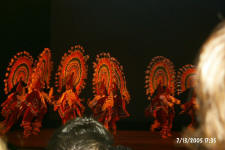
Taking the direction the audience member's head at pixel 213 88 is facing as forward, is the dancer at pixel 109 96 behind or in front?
in front

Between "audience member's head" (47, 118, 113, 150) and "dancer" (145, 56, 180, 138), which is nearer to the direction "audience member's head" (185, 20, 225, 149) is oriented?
the dancer

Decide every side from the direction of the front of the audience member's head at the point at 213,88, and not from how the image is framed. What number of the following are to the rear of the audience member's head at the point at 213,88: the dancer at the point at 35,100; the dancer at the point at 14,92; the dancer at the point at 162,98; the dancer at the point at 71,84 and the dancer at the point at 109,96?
0

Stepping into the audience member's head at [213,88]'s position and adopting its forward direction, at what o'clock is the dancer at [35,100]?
The dancer is roughly at 11 o'clock from the audience member's head.

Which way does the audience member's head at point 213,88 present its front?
away from the camera

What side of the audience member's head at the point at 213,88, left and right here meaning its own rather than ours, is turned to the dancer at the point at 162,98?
front

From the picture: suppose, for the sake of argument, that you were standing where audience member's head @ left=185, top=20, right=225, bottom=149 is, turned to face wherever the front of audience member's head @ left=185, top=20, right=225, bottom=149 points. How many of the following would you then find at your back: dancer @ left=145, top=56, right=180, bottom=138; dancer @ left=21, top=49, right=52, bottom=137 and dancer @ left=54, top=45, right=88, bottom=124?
0

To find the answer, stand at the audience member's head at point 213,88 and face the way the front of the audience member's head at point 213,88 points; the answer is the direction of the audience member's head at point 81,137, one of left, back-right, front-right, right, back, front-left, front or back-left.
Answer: front-left

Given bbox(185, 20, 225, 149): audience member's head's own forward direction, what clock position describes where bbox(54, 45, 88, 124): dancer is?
The dancer is roughly at 11 o'clock from the audience member's head.

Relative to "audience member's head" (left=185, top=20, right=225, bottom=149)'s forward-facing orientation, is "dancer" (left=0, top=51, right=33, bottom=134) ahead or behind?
ahead
